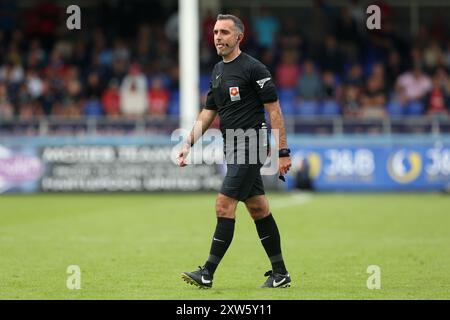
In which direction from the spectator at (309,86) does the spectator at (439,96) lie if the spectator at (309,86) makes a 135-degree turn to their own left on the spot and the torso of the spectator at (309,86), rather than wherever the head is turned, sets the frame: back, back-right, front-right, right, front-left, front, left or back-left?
front-right

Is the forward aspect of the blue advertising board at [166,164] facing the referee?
yes

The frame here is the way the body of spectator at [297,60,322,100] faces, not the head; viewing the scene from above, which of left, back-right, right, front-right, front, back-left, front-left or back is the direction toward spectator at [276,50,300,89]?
back-right

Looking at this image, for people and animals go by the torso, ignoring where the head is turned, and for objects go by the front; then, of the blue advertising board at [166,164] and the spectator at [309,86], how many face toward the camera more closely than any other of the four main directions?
2

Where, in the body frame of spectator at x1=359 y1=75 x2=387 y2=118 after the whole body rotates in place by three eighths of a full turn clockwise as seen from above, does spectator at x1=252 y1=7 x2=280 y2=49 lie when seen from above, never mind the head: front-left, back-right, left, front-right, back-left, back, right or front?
front

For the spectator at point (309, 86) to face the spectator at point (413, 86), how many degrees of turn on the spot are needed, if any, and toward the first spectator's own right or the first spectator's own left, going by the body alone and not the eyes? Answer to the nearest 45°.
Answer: approximately 90° to the first spectator's own left

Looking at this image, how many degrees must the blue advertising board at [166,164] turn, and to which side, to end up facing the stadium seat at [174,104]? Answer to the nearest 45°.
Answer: approximately 180°

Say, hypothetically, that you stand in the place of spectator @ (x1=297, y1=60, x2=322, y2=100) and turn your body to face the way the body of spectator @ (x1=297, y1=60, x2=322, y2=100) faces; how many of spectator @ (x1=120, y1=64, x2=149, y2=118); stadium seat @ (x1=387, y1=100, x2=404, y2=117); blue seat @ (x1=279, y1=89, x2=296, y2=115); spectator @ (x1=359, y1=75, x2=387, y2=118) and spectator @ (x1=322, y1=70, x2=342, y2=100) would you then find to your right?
2

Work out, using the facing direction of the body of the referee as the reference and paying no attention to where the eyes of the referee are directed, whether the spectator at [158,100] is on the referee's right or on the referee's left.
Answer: on the referee's right

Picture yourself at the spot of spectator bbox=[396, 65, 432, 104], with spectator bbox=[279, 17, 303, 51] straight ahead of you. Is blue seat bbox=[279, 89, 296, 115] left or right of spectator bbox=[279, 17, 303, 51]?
left

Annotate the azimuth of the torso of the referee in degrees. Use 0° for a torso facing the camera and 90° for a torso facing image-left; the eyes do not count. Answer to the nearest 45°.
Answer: approximately 45°

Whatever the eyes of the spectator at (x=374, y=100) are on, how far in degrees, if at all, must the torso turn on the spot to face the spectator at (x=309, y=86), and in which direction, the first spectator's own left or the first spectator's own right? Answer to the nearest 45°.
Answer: approximately 90° to the first spectator's own right
